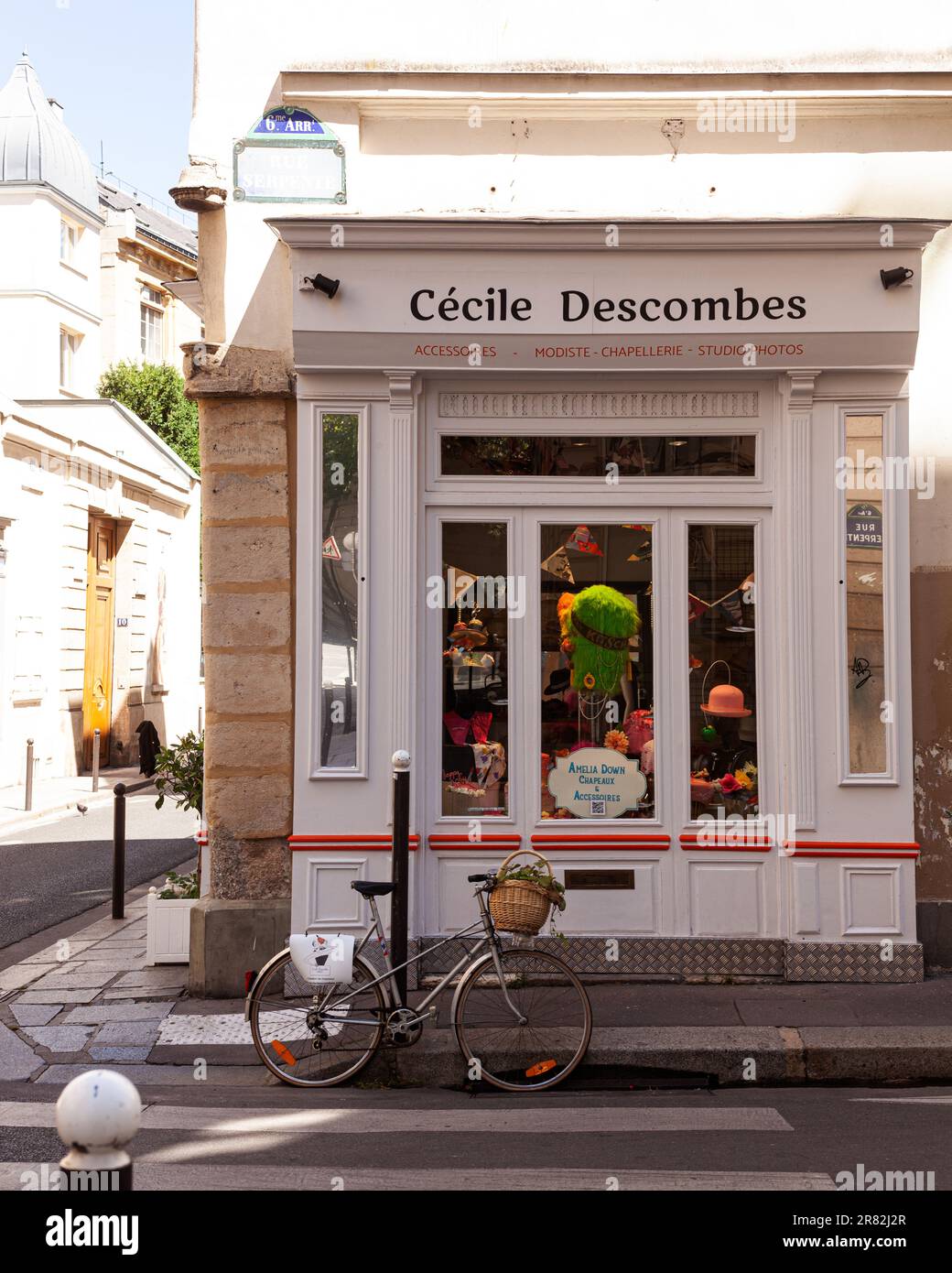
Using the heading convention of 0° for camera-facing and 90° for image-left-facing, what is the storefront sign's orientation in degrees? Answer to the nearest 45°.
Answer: approximately 0°

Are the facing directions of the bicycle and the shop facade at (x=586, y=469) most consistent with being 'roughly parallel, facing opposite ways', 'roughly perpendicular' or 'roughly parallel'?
roughly perpendicular

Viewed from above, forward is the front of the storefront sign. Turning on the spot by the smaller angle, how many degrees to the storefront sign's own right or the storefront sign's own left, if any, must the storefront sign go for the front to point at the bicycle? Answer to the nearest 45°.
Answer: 0° — it already faces it

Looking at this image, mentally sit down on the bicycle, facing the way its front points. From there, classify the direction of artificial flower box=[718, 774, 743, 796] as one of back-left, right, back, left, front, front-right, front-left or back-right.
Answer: front-left

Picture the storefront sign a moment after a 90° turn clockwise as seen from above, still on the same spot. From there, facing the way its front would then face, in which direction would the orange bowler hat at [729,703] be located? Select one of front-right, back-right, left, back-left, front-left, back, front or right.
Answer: back

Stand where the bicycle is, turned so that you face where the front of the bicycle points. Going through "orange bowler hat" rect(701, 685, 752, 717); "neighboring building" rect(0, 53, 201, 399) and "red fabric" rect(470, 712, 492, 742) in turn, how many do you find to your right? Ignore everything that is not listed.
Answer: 0

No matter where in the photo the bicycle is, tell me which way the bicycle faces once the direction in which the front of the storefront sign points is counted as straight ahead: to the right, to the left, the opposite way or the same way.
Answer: to the left

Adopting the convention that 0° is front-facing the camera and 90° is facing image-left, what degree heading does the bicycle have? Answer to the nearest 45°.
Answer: approximately 270°

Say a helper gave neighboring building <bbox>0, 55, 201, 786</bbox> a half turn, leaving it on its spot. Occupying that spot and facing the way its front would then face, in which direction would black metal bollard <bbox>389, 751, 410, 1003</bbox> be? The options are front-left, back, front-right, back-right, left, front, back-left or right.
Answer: back-left

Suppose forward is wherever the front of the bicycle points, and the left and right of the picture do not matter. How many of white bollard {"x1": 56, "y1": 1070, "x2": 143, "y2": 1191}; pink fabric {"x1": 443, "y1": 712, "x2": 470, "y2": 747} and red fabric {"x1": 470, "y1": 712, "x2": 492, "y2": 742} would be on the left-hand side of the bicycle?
2

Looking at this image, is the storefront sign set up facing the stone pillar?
no

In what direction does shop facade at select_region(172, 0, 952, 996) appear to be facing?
toward the camera

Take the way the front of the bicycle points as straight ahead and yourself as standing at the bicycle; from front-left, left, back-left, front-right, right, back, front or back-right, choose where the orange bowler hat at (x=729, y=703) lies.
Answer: front-left

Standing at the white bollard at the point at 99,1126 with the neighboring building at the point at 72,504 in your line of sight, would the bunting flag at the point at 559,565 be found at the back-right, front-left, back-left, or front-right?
front-right

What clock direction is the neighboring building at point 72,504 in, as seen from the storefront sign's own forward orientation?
The neighboring building is roughly at 5 o'clock from the storefront sign.

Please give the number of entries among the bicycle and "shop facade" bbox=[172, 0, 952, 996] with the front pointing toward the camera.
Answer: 1

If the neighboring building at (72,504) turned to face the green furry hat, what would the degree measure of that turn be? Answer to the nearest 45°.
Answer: approximately 45° to its right
